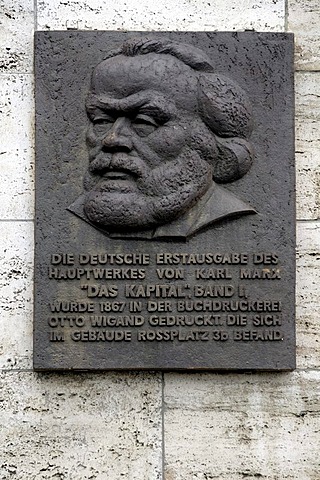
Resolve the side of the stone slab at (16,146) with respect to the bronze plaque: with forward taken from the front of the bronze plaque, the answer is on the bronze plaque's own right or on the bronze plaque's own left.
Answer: on the bronze plaque's own right

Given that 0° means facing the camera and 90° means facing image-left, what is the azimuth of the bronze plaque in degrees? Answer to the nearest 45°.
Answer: approximately 0°
